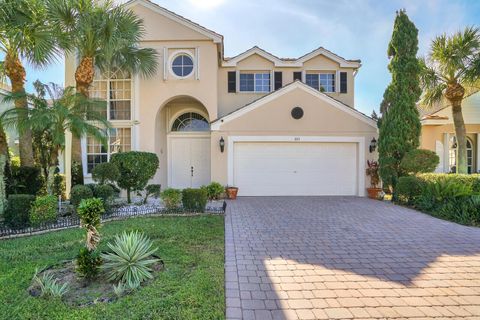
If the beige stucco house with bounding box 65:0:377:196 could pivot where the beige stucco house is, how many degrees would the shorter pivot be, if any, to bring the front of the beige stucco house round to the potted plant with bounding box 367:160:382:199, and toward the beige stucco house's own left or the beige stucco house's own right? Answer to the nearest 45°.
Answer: approximately 90° to the beige stucco house's own left

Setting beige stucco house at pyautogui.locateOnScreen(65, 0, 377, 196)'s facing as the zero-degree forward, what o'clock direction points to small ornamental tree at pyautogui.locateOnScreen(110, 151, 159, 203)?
The small ornamental tree is roughly at 2 o'clock from the beige stucco house.

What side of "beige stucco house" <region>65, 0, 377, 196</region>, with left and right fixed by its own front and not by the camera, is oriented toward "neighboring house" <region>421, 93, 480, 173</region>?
left

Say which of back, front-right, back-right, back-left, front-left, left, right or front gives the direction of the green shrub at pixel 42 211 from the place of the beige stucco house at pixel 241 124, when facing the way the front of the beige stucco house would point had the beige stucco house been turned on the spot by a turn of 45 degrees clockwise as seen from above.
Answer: front

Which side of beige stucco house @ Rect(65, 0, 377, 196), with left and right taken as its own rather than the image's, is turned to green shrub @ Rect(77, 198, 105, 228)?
front

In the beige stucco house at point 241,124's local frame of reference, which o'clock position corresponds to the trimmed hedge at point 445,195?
The trimmed hedge is roughly at 10 o'clock from the beige stucco house.

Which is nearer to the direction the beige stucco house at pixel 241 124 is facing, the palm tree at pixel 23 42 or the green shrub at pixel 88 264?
the green shrub

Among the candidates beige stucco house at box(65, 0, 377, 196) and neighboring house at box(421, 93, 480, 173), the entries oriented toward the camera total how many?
2

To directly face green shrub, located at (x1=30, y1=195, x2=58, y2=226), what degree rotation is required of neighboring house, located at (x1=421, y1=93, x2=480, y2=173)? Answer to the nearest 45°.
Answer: approximately 45° to its right

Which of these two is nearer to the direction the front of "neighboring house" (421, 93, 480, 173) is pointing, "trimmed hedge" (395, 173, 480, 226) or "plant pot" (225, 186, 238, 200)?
the trimmed hedge

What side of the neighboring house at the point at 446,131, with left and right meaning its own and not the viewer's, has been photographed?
front

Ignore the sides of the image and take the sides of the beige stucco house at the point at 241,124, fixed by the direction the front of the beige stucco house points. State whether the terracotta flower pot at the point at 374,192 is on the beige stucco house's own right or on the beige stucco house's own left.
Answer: on the beige stucco house's own left

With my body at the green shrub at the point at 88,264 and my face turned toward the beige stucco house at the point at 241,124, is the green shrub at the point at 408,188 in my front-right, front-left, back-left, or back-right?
front-right

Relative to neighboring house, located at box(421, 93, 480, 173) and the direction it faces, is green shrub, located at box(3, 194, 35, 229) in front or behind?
in front

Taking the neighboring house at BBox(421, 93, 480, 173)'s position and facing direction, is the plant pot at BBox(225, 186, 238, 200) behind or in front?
in front

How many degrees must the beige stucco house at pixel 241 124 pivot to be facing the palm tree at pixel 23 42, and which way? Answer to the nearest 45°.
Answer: approximately 45° to its right
